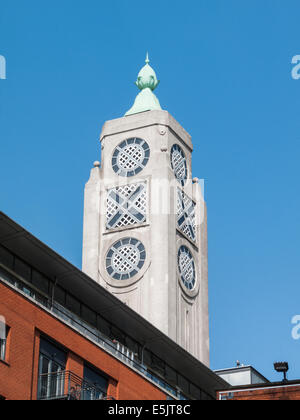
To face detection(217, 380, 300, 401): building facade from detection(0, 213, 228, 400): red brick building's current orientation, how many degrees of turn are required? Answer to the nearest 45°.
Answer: approximately 90° to its left

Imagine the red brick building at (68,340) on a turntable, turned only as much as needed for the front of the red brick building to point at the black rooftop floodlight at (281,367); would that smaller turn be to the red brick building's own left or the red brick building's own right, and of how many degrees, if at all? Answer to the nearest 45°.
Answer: approximately 90° to the red brick building's own left
